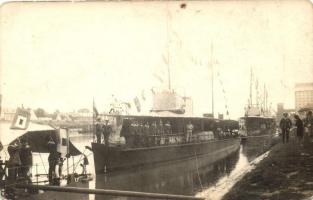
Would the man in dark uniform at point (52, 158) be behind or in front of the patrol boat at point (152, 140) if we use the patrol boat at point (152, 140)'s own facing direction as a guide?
in front

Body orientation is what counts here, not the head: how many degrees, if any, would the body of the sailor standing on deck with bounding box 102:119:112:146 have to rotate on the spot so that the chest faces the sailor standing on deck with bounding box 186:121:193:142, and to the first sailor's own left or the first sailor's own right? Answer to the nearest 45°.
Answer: approximately 135° to the first sailor's own left

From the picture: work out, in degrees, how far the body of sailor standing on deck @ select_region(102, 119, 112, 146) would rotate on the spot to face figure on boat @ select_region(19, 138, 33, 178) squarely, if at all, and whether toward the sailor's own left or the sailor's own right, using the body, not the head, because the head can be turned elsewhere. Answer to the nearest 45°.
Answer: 0° — they already face them

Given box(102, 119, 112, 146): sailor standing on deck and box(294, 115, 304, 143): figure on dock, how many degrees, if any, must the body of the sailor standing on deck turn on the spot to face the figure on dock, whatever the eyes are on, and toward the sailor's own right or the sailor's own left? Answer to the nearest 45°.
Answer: approximately 45° to the sailor's own left

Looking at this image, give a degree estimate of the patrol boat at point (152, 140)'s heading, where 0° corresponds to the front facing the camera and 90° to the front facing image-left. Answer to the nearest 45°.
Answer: approximately 45°

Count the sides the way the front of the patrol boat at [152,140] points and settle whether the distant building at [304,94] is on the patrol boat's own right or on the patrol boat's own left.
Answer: on the patrol boat's own left
